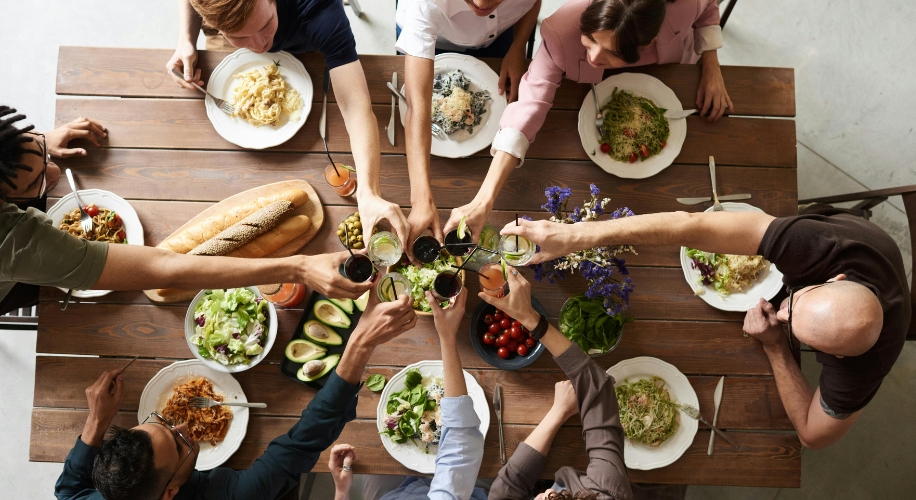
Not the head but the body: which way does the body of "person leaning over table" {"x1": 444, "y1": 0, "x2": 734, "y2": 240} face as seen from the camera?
toward the camera

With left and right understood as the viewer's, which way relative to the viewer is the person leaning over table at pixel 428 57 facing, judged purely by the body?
facing the viewer

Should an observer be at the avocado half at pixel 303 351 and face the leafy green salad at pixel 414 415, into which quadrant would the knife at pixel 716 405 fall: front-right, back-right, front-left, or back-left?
front-left

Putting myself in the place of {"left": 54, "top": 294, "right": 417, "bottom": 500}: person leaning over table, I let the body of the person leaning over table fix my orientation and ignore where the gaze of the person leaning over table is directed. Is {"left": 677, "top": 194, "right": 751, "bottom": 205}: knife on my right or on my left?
on my right

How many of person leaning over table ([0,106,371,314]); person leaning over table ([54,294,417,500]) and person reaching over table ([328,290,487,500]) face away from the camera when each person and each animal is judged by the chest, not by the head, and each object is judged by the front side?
2

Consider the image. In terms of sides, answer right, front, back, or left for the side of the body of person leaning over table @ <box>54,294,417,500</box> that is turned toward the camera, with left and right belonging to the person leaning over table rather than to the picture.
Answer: back

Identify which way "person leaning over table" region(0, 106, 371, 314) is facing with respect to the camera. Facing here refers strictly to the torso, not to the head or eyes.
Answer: to the viewer's right

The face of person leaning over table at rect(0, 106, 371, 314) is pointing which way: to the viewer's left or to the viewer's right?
to the viewer's right

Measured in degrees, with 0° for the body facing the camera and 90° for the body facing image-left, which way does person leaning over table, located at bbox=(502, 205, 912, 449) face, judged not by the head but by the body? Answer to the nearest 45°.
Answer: approximately 90°

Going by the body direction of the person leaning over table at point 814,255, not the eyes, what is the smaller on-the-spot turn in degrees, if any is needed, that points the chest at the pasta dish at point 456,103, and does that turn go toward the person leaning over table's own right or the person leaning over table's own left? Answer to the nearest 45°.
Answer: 0° — they already face it
